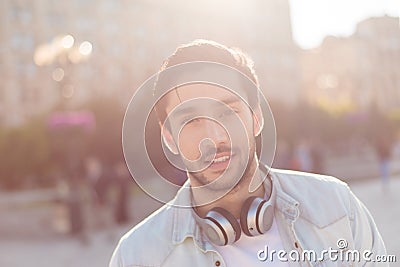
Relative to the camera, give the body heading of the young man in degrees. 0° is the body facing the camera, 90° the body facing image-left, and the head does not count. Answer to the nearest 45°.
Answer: approximately 0°
